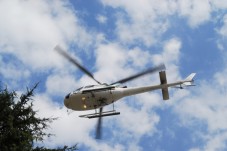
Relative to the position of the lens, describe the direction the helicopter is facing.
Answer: facing to the left of the viewer

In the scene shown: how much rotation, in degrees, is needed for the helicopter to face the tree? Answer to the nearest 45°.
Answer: approximately 90° to its left
